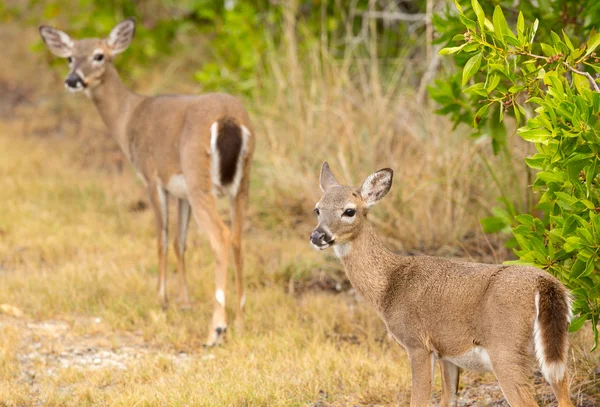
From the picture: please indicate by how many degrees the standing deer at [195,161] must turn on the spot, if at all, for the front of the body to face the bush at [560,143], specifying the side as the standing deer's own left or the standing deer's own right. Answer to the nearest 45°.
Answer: approximately 180°

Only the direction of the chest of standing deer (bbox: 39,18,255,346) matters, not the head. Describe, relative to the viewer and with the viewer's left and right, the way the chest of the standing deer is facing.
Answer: facing away from the viewer and to the left of the viewer

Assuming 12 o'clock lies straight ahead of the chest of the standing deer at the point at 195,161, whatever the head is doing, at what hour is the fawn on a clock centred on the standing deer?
The fawn is roughly at 7 o'clock from the standing deer.
